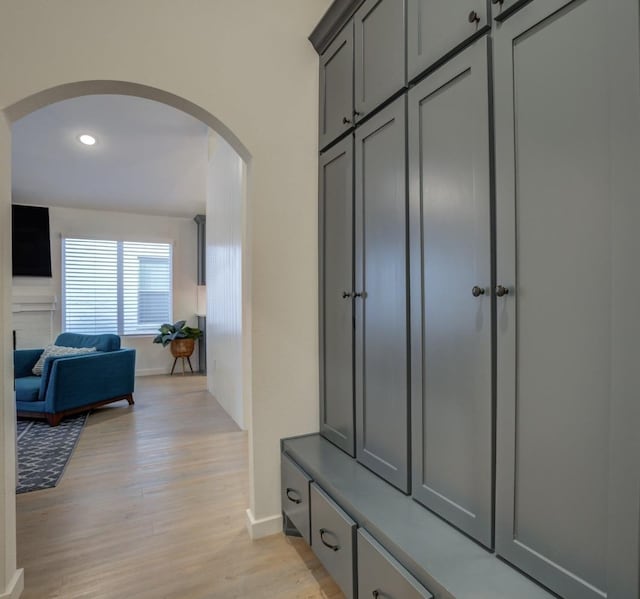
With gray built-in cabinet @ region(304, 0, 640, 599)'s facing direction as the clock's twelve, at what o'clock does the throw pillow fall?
The throw pillow is roughly at 2 o'clock from the gray built-in cabinet.

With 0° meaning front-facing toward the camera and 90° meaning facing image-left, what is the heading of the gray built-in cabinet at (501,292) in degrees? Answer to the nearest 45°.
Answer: approximately 45°

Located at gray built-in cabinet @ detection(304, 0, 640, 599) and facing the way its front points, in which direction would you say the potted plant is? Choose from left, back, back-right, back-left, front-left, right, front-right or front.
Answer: right

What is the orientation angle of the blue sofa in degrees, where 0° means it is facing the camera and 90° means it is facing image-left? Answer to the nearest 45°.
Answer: approximately 45°

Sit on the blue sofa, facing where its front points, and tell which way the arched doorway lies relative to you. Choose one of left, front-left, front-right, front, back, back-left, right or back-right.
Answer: front-left

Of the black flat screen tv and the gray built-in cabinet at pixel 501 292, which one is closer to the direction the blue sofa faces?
the gray built-in cabinet

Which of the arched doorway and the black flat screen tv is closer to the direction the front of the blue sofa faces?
the arched doorway
